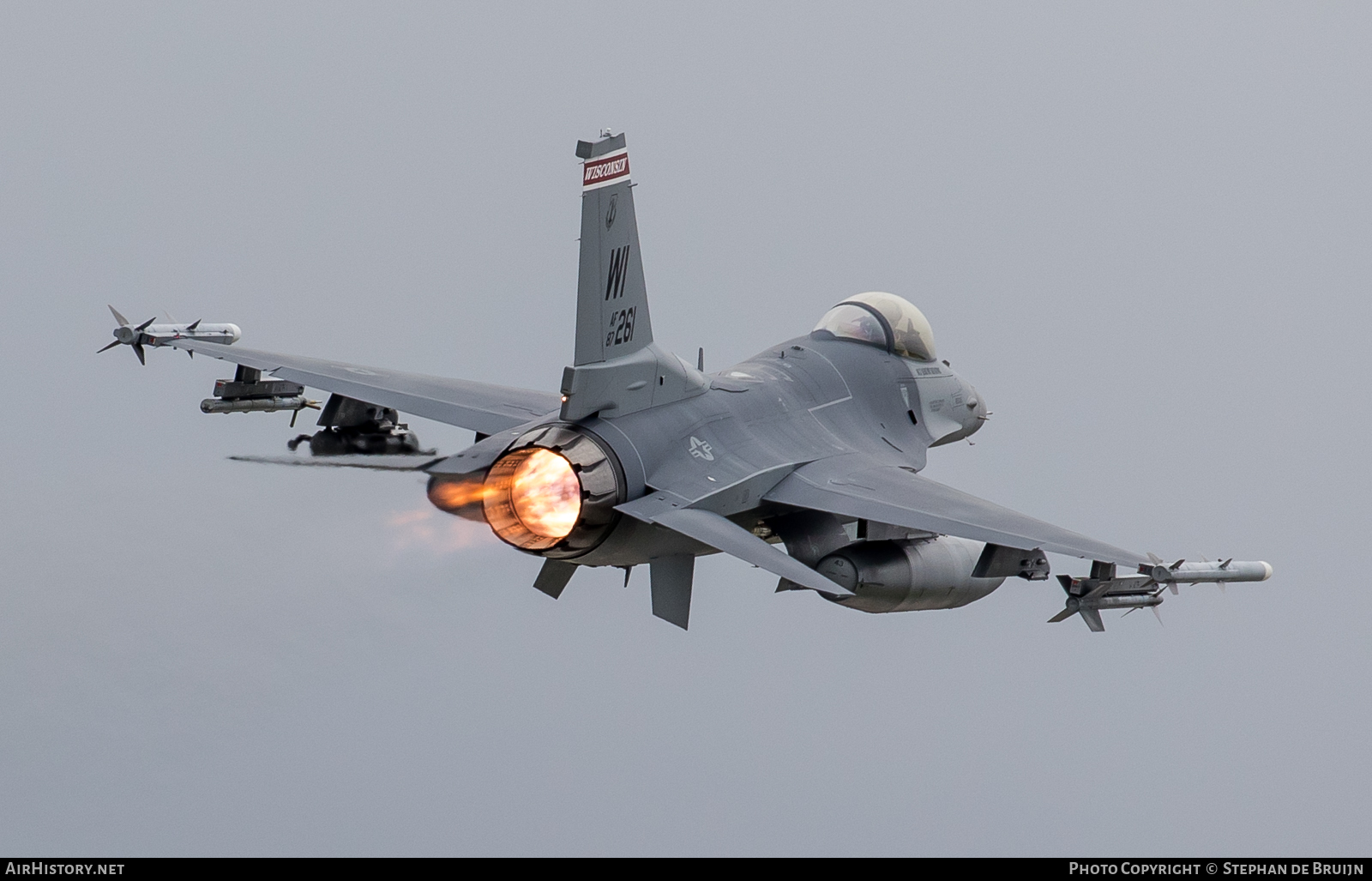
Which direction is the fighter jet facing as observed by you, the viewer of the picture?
facing away from the viewer and to the right of the viewer
